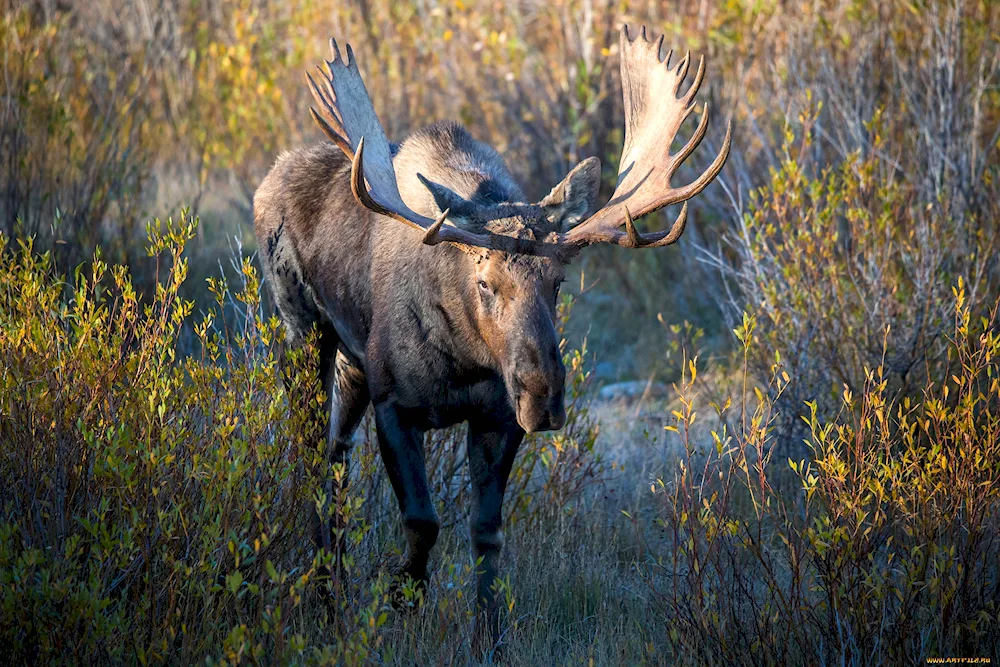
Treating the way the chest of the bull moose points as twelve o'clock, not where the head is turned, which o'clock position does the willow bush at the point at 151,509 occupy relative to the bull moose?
The willow bush is roughly at 3 o'clock from the bull moose.

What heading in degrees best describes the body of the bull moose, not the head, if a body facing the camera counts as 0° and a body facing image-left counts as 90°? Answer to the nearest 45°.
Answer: approximately 315°
